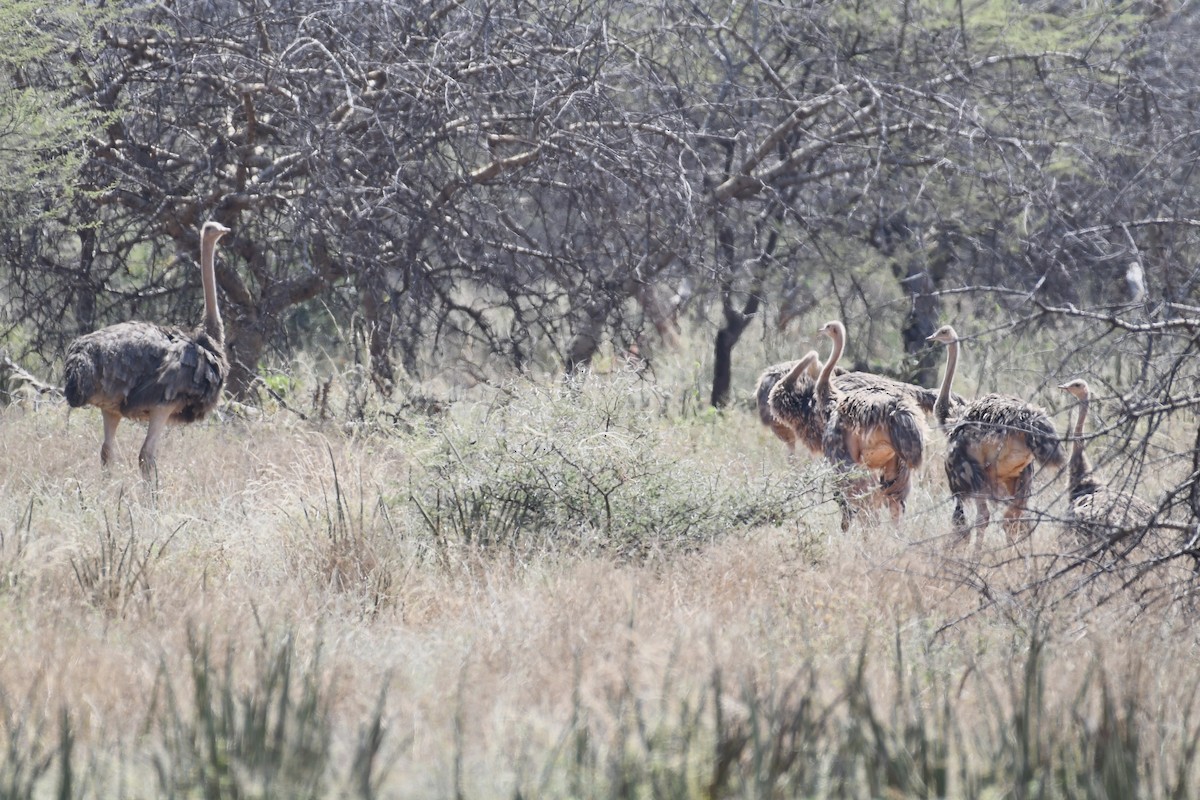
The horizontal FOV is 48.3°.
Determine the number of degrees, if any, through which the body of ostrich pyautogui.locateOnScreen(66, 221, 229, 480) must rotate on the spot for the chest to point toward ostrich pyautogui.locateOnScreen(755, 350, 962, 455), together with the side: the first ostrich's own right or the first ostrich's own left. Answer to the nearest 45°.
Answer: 0° — it already faces it

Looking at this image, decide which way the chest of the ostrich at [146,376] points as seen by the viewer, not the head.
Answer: to the viewer's right

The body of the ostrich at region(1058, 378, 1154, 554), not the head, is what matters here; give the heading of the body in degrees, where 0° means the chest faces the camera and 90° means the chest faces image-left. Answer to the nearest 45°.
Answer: approximately 90°

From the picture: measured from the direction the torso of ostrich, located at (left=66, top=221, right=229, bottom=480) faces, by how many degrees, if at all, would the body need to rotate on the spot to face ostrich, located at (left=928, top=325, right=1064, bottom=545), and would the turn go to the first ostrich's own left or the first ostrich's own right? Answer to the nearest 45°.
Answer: approximately 45° to the first ostrich's own right

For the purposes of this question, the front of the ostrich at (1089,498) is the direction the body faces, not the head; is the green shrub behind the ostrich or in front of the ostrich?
in front

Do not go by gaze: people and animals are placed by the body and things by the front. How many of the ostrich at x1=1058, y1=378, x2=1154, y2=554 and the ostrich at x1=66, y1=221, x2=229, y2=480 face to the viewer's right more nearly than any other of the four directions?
1

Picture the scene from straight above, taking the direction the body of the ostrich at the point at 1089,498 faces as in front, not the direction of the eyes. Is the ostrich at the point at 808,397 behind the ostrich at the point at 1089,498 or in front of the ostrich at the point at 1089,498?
in front

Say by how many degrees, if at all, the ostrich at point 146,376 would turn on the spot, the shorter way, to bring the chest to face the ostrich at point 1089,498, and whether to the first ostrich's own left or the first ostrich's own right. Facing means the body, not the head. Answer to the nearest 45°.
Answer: approximately 45° to the first ostrich's own right

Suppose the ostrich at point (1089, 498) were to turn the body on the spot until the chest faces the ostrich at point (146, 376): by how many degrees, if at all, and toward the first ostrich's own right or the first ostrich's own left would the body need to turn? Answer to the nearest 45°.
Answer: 0° — it already faces it
